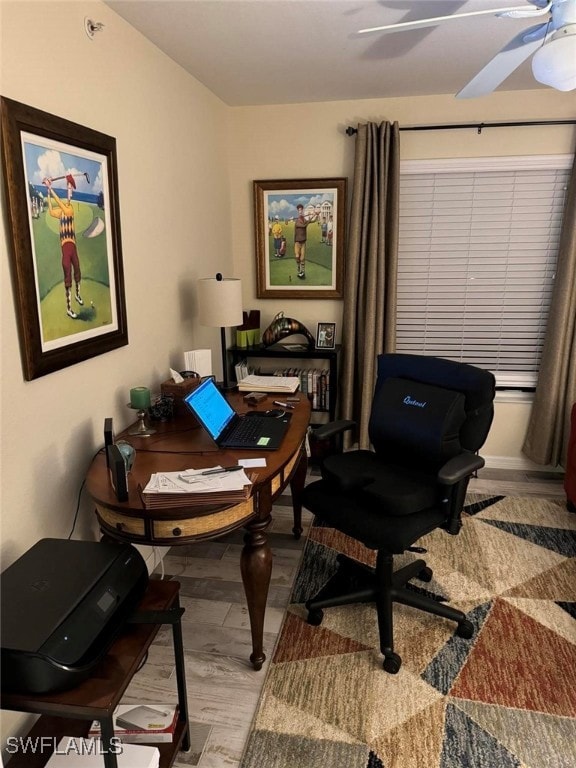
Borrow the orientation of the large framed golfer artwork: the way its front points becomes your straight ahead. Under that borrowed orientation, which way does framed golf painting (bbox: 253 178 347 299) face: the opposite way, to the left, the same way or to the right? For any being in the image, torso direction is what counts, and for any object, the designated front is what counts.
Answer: to the right

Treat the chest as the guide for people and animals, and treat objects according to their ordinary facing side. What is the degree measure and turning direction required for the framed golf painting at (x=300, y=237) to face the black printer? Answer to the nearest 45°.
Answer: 0° — it already faces it

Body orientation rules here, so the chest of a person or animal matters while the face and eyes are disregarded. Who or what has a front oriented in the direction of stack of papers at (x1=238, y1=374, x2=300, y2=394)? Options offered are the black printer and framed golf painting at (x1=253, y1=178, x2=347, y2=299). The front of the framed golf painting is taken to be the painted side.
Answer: the framed golf painting

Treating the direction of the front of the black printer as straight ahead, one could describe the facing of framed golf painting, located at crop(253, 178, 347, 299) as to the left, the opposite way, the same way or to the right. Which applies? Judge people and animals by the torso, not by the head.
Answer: to the right

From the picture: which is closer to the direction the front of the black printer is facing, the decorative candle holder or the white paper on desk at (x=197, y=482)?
the white paper on desk

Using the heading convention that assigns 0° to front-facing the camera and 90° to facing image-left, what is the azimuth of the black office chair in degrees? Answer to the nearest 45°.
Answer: approximately 45°
